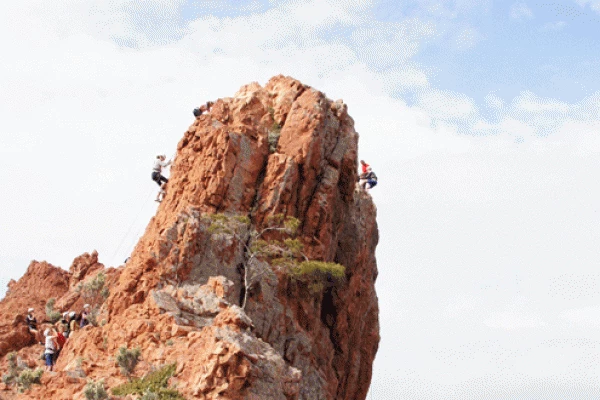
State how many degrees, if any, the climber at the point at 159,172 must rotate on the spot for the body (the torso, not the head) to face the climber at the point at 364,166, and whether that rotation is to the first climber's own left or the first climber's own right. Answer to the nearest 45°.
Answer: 0° — they already face them

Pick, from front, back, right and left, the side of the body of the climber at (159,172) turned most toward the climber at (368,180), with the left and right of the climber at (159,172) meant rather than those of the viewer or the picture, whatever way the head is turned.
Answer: front

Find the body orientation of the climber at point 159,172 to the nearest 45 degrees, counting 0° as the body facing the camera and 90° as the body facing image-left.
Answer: approximately 270°

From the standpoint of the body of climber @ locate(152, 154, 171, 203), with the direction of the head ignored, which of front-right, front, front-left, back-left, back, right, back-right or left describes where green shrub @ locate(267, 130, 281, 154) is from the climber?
front-right
